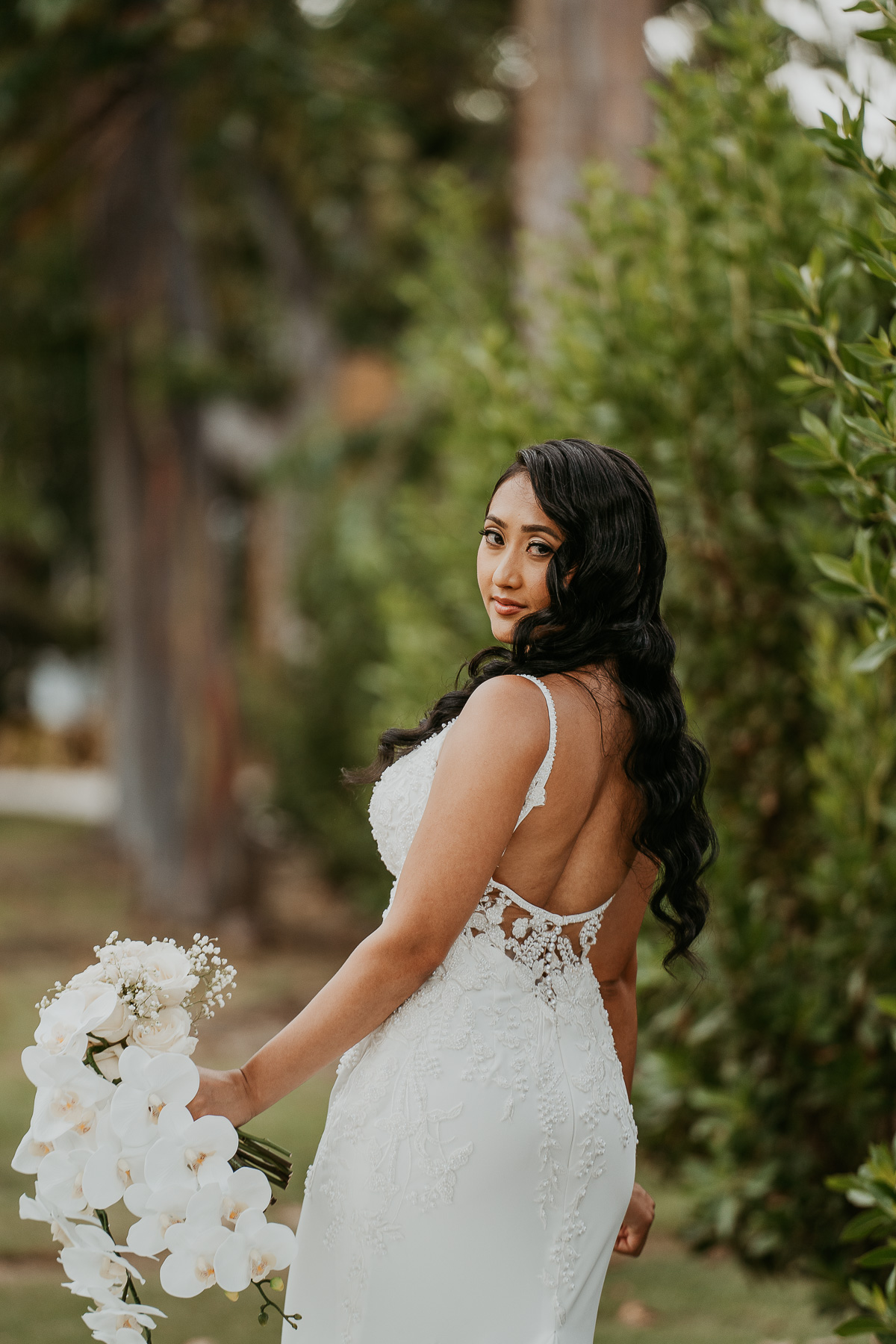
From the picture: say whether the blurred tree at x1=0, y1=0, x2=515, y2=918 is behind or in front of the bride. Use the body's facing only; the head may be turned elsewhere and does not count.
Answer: in front
